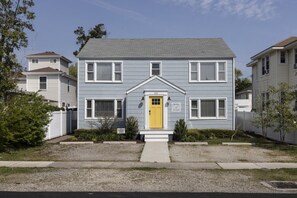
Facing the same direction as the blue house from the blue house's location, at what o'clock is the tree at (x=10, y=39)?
The tree is roughly at 2 o'clock from the blue house.

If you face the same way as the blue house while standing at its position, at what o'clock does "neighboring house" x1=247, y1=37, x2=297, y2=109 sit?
The neighboring house is roughly at 9 o'clock from the blue house.

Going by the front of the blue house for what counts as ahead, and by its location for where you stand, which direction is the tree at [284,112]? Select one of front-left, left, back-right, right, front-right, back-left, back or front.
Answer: front-left

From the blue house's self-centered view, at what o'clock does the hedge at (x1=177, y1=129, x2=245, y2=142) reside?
The hedge is roughly at 10 o'clock from the blue house.

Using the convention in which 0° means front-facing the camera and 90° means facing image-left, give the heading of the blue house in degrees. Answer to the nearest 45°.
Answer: approximately 0°

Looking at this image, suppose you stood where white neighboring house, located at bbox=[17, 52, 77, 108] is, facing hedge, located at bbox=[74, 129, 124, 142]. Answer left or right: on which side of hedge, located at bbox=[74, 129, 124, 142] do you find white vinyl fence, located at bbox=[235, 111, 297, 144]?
left

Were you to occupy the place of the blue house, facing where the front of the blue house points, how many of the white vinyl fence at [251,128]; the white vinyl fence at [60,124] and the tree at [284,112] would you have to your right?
1

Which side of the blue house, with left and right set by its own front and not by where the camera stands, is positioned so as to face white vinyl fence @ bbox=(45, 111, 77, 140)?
right

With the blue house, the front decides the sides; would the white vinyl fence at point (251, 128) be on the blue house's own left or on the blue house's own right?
on the blue house's own left
